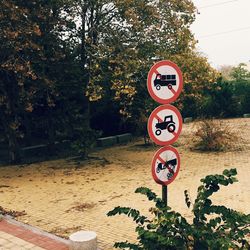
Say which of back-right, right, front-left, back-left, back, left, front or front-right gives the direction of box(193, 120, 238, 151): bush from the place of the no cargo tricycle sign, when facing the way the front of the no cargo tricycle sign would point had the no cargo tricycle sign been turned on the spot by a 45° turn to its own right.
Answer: back

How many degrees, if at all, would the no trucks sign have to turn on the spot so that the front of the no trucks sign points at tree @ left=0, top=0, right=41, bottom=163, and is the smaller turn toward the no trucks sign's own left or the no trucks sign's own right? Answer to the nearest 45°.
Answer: approximately 135° to the no trucks sign's own right

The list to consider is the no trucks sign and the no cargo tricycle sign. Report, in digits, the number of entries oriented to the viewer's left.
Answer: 0

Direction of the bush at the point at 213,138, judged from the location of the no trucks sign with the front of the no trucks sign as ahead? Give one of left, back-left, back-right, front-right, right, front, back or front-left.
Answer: back

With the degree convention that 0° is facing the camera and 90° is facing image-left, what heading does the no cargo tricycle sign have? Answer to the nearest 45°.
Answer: approximately 315°

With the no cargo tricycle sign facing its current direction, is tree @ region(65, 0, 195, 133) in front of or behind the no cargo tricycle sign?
behind
